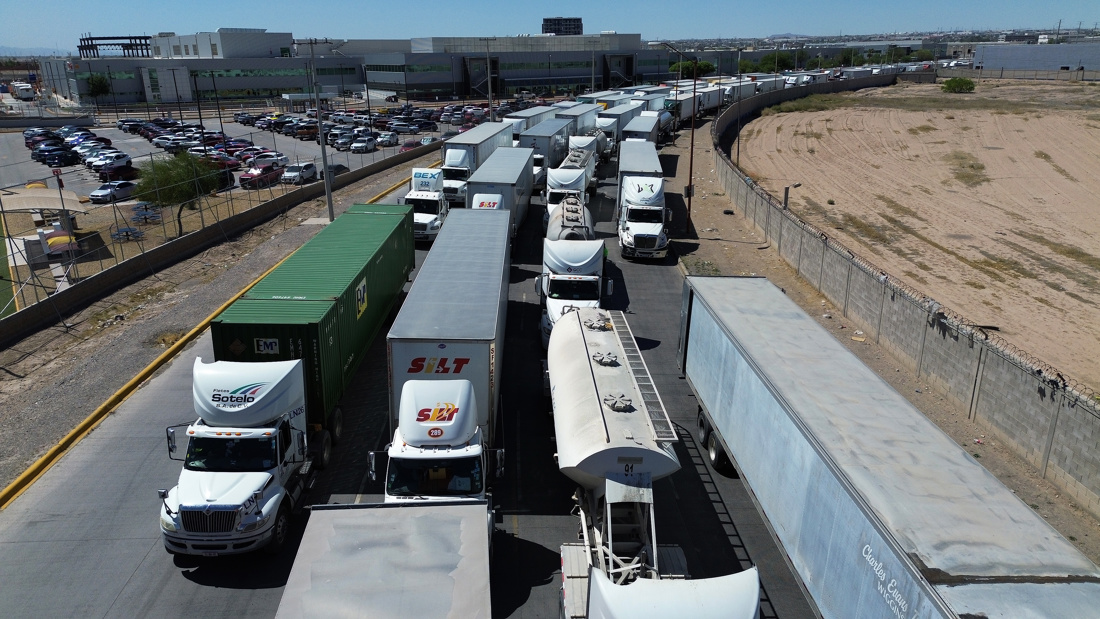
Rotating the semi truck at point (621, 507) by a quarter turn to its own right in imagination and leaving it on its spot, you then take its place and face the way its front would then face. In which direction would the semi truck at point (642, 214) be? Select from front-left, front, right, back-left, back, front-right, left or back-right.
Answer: right

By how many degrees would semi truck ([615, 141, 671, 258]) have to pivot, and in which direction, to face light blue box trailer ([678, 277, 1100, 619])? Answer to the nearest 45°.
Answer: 0° — it already faces it

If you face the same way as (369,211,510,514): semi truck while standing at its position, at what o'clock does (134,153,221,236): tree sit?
The tree is roughly at 5 o'clock from the semi truck.

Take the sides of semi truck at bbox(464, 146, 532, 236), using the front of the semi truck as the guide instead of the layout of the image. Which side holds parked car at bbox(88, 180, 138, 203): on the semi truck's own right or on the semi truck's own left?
on the semi truck's own right

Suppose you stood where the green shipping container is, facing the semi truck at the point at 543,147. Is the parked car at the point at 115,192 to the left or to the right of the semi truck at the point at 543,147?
left

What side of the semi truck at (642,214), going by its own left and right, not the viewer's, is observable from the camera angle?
front

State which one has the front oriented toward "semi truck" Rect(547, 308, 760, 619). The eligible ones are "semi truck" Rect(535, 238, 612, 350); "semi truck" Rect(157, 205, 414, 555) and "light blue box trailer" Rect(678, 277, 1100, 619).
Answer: "semi truck" Rect(535, 238, 612, 350)

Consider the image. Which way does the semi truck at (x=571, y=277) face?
toward the camera

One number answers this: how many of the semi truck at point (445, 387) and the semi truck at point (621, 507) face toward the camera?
2

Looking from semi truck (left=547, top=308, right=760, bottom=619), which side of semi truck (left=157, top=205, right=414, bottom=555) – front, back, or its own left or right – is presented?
left

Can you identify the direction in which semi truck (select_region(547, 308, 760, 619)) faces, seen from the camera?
facing the viewer

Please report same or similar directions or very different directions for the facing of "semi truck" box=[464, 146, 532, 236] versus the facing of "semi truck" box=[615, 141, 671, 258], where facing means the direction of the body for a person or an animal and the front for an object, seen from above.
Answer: same or similar directions

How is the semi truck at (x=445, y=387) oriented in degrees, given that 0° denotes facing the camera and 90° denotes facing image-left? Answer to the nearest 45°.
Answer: approximately 0°

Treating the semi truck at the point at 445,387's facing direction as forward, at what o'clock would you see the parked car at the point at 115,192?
The parked car is roughly at 5 o'clock from the semi truck.

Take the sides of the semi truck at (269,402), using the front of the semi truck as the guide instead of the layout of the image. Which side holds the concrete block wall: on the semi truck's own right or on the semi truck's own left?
on the semi truck's own left
